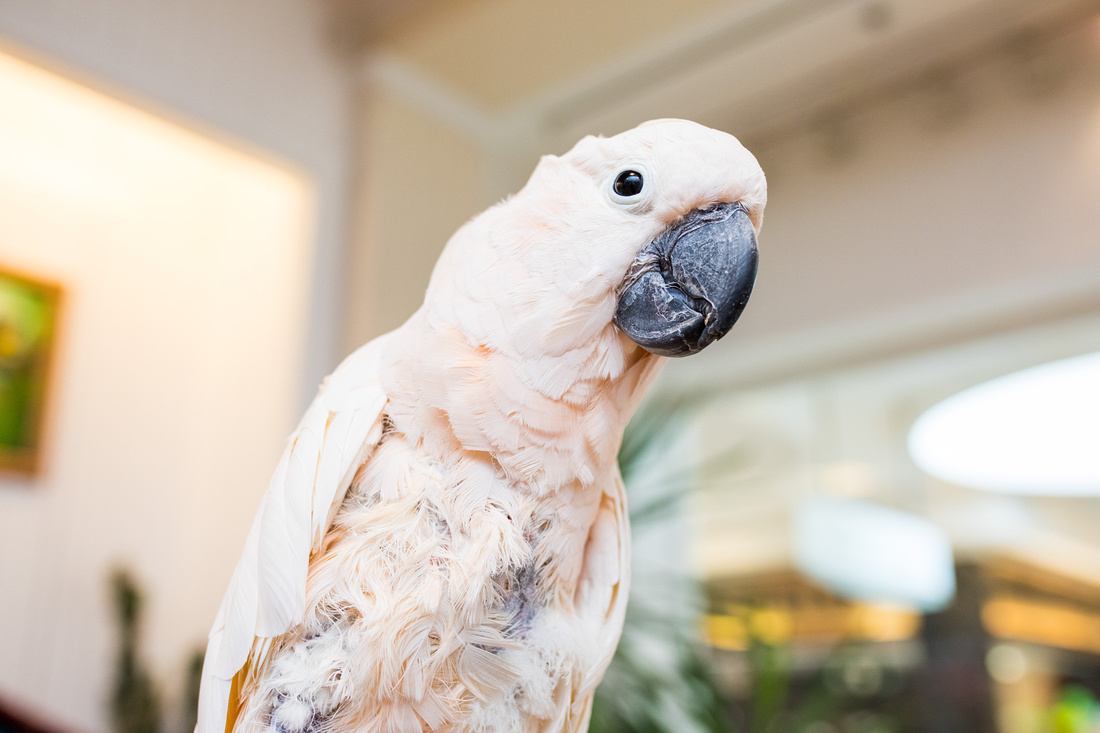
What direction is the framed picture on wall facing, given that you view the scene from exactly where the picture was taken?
facing the viewer and to the right of the viewer

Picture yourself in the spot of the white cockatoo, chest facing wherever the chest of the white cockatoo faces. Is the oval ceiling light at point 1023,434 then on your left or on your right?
on your left

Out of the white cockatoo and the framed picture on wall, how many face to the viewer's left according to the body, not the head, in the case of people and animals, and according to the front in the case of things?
0

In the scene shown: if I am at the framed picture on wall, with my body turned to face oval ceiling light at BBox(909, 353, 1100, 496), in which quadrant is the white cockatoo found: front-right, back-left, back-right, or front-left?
front-right

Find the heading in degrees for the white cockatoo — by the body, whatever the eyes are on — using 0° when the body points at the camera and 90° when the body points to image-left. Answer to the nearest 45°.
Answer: approximately 315°

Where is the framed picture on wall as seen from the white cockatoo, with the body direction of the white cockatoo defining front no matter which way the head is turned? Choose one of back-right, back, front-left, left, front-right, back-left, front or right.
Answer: back

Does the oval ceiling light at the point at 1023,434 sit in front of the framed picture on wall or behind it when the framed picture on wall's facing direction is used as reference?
in front

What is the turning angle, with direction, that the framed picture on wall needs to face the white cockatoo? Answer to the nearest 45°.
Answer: approximately 45° to its right
